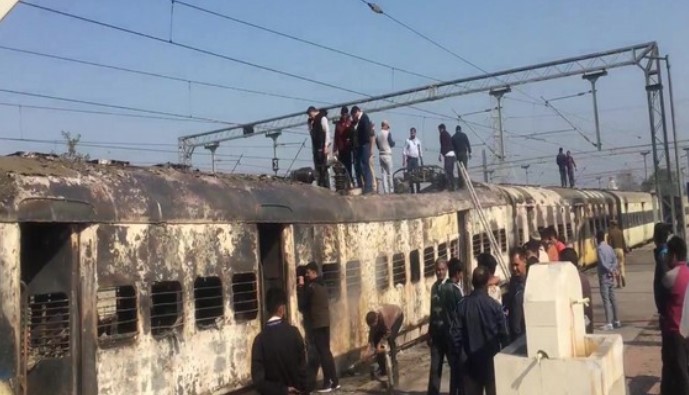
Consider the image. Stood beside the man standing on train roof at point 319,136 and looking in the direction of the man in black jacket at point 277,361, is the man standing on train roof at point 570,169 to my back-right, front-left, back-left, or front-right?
back-left

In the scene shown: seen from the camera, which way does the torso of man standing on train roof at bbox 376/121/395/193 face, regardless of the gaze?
away from the camera
